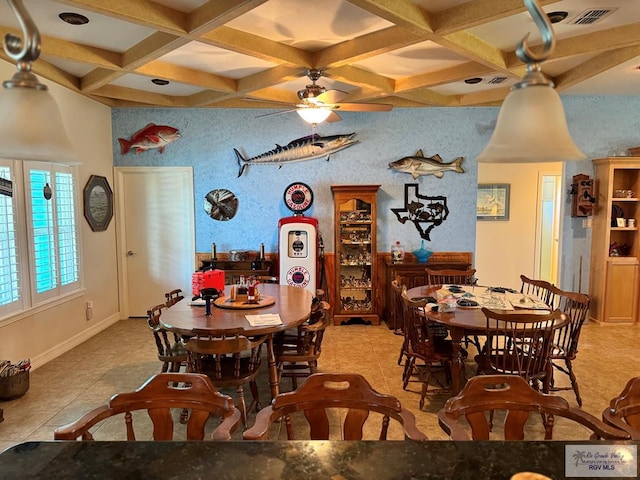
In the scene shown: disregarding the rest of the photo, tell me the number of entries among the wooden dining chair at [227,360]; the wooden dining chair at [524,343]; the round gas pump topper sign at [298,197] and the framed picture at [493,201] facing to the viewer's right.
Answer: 0

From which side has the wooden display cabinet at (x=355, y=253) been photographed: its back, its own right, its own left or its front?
front

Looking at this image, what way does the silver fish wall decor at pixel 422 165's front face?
to the viewer's left

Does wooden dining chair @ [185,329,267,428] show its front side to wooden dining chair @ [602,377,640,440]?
no

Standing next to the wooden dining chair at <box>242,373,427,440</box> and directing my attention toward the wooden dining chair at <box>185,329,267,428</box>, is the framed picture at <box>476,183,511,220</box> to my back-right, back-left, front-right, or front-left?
front-right

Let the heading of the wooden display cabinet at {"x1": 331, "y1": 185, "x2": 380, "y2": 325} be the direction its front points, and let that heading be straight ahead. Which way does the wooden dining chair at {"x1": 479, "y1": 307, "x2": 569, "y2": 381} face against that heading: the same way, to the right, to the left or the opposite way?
the opposite way

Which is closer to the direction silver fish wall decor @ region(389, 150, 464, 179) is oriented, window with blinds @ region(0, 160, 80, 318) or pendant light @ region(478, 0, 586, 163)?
the window with blinds

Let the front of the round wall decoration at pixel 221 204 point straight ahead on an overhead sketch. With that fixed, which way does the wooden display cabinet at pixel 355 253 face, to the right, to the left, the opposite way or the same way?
the same way

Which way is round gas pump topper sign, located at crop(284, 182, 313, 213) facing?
toward the camera

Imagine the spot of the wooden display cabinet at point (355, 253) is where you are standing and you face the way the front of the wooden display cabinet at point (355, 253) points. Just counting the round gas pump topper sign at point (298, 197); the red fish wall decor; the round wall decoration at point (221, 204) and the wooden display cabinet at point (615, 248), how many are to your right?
3

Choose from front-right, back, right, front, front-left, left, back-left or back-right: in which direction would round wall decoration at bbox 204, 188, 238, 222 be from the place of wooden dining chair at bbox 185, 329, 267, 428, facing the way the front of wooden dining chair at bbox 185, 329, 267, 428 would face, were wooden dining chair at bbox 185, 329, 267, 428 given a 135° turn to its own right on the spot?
back-left

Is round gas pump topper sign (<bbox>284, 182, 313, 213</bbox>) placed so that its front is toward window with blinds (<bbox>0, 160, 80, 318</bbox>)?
no

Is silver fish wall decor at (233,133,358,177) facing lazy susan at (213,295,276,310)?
no

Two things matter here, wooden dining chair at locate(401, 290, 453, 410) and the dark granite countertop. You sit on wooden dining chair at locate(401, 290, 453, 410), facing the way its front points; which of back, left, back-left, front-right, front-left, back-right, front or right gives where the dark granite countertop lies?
back-right

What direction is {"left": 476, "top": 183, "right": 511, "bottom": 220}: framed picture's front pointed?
toward the camera

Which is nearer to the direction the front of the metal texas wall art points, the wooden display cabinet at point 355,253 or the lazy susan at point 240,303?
the lazy susan

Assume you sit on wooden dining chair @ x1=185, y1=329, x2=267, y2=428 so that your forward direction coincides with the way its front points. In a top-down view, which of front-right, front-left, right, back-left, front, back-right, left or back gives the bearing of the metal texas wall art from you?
front-right

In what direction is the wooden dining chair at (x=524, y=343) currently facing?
away from the camera

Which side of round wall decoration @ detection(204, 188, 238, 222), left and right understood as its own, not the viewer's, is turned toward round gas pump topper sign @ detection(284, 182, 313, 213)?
left

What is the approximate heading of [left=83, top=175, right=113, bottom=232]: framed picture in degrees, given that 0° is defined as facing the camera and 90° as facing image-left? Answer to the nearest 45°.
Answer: approximately 315°
